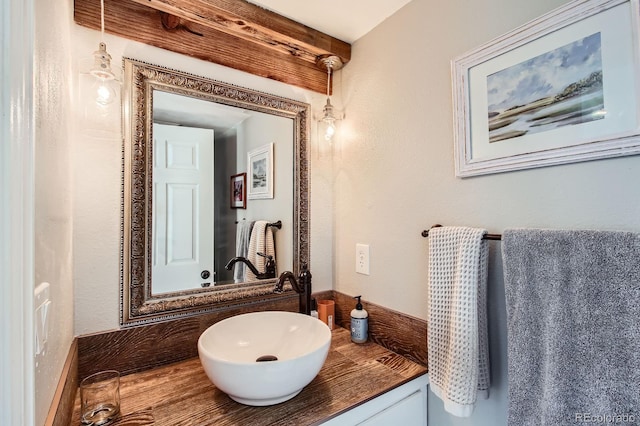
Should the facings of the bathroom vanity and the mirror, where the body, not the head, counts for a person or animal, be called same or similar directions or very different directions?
same or similar directions

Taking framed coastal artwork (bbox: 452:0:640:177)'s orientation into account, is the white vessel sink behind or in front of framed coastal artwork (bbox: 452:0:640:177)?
in front

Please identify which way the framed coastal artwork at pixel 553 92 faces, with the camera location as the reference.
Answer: facing the viewer and to the left of the viewer

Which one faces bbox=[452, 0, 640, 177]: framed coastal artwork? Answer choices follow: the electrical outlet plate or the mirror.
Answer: the mirror

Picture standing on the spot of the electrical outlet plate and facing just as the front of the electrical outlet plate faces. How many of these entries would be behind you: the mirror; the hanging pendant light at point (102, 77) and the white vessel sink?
0

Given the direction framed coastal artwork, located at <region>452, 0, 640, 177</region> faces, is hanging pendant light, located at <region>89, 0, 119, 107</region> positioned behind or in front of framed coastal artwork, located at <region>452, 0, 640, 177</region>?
in front

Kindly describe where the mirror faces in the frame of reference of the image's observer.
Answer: facing the viewer and to the right of the viewer

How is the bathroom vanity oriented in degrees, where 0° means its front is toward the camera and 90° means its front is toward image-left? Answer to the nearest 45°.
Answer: approximately 315°
